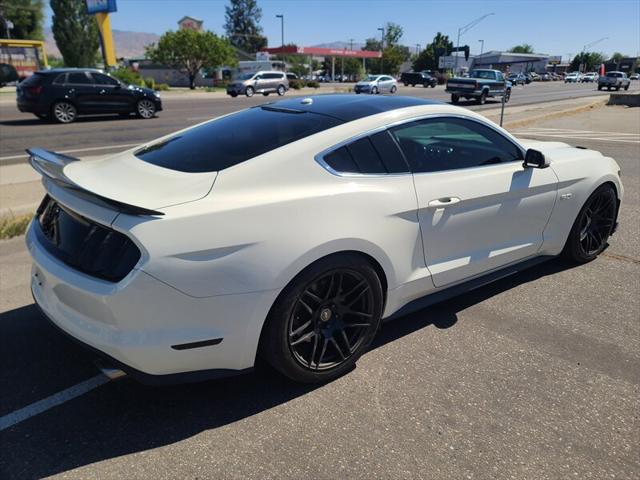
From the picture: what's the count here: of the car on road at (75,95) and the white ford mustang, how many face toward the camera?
0

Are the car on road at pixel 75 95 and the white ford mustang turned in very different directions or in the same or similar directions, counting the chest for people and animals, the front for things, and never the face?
same or similar directions

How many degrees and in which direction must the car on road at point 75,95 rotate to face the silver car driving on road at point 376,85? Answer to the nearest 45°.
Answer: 0° — it already faces it

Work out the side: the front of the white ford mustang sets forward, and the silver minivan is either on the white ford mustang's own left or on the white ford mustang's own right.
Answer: on the white ford mustang's own left

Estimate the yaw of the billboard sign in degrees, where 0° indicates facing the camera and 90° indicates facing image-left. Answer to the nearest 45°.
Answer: approximately 0°

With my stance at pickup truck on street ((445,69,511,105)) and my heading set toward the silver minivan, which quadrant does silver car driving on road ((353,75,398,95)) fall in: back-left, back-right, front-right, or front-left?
front-right

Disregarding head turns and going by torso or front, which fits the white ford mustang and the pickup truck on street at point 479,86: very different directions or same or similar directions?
same or similar directions

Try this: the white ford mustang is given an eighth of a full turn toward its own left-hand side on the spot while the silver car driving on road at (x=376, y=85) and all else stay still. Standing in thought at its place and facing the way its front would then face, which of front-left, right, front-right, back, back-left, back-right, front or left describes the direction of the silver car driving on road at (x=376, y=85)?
front

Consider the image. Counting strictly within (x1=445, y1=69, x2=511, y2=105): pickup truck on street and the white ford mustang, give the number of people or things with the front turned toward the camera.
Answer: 0

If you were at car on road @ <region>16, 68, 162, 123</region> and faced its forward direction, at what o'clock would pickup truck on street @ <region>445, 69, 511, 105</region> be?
pickup truck on street @ <region>445, 69, 511, 105</region> is roughly at 1 o'clock from car on road @ <region>16, 68, 162, 123</region>.

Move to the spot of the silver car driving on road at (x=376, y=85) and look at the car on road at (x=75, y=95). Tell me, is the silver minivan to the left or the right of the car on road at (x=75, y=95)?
right

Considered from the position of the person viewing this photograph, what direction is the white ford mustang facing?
facing away from the viewer and to the right of the viewer

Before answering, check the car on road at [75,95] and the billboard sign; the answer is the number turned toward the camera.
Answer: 1

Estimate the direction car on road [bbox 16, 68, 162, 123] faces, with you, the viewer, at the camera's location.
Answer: facing away from the viewer and to the right of the viewer

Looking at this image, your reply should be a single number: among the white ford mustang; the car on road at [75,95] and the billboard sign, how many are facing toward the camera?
1

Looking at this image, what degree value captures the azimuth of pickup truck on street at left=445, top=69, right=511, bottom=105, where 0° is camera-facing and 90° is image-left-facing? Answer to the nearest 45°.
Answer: approximately 225°

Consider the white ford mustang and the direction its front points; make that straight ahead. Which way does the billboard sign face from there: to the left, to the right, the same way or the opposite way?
to the right

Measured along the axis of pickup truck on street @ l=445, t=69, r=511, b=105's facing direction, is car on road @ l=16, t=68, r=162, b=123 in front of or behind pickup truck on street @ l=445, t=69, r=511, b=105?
behind
